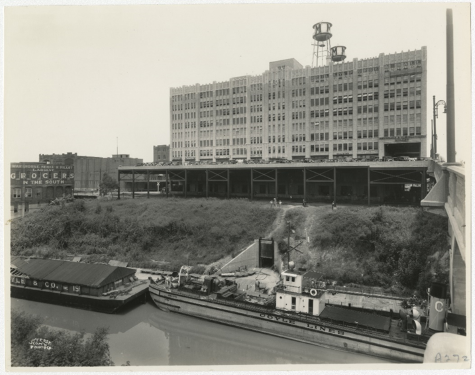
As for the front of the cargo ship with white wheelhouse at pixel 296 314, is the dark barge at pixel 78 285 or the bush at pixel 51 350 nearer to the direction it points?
the dark barge

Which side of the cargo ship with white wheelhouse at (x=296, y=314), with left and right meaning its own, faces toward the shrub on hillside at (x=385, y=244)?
right

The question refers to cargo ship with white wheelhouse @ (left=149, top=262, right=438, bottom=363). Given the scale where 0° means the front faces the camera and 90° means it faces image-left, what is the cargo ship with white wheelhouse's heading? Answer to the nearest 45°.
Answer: approximately 135°
